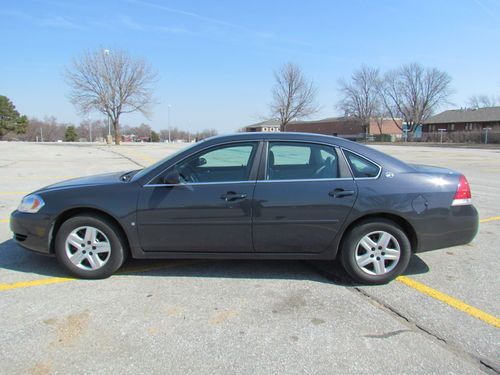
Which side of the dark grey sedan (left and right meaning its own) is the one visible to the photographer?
left
